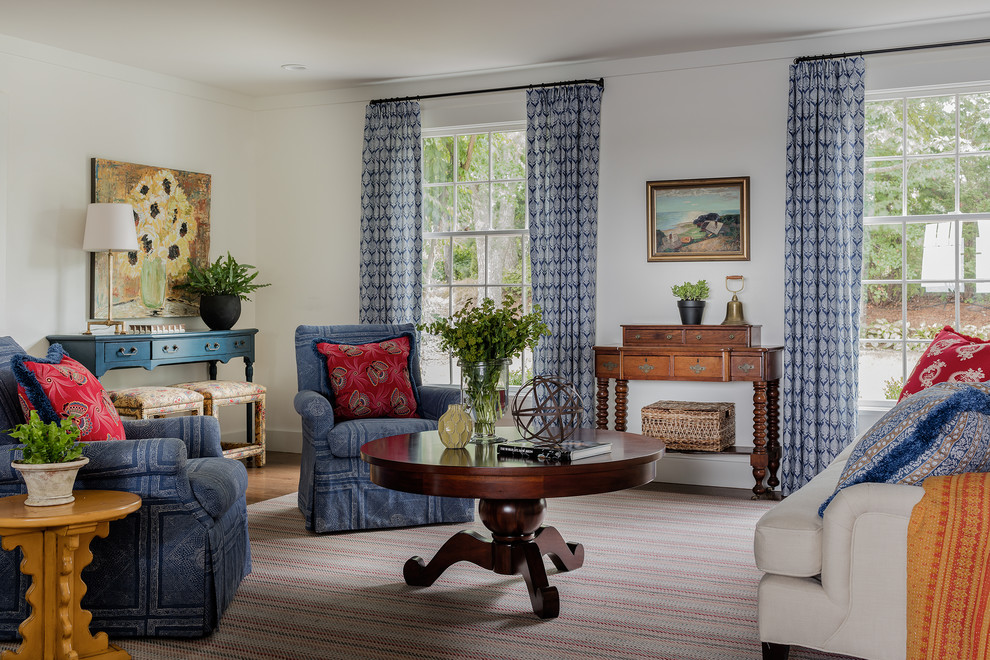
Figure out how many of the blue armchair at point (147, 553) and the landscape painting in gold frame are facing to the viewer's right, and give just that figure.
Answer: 1

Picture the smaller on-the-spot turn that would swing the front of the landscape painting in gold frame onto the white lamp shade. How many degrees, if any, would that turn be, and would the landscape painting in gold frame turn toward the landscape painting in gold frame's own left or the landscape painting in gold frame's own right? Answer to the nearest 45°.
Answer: approximately 90° to the landscape painting in gold frame's own right

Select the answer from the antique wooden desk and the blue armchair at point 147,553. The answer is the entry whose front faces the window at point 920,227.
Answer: the blue armchair

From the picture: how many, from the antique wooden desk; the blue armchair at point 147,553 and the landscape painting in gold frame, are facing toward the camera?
2

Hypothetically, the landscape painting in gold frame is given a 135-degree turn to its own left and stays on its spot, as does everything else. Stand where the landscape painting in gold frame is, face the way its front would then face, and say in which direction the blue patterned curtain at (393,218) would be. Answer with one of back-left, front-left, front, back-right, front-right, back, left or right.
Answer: back-left

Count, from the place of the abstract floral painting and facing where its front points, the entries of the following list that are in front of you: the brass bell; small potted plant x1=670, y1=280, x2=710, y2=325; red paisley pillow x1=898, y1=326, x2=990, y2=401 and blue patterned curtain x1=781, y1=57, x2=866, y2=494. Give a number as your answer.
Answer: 4

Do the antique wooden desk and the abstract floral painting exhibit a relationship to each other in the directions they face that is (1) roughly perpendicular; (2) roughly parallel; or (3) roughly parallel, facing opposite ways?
roughly perpendicular

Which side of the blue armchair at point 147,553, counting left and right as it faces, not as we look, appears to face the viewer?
right

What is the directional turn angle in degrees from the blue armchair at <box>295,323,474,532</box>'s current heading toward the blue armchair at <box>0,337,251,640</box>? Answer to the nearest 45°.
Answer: approximately 90° to its right

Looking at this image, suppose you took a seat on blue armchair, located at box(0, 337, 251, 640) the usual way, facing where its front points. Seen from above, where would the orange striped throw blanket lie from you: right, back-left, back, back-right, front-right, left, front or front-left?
front-right

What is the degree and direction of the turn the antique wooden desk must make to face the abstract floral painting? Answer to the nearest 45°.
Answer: approximately 90° to its right

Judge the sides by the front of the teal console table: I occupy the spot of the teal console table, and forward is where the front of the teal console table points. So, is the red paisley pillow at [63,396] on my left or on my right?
on my right

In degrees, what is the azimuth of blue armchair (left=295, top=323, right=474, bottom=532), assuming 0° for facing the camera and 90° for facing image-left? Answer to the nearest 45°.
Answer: approximately 315°

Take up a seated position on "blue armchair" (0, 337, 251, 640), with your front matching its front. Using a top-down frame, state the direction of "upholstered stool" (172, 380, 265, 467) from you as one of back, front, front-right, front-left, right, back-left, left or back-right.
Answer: left

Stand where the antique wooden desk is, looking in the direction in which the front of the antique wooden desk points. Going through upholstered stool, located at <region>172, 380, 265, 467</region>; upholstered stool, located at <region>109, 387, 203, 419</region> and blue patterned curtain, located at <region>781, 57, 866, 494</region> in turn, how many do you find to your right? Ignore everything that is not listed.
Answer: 2
